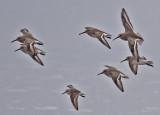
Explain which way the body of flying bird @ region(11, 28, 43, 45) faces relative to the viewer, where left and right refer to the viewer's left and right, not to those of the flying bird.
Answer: facing to the left of the viewer

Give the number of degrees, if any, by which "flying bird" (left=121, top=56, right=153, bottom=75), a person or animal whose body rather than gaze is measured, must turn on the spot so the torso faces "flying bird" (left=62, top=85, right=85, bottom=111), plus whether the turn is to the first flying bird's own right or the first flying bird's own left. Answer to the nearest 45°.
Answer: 0° — it already faces it

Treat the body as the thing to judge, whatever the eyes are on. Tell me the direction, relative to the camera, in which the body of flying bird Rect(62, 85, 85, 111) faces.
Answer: to the viewer's left

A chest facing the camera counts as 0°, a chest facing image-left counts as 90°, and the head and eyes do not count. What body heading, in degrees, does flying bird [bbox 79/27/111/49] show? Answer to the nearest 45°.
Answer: approximately 90°

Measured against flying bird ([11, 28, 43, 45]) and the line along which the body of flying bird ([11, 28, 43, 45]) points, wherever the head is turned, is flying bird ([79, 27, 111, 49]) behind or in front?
behind

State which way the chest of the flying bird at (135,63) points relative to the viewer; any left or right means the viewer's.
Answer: facing to the left of the viewer

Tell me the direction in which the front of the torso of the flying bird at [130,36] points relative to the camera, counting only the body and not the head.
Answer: to the viewer's left
